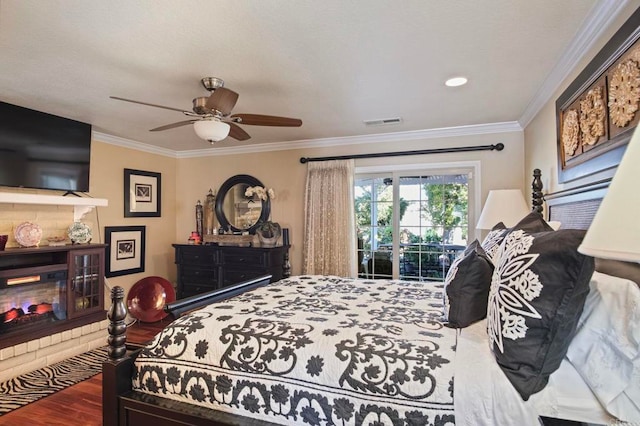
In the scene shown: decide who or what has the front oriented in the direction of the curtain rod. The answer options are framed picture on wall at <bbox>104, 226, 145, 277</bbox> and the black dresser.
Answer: the framed picture on wall

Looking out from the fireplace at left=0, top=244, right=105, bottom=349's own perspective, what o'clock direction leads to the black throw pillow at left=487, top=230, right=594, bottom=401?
The black throw pillow is roughly at 1 o'clock from the fireplace.

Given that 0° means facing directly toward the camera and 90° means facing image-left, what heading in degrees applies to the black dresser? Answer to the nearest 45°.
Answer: approximately 45°

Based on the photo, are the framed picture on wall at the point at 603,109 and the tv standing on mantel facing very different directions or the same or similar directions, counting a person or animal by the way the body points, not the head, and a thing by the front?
very different directions

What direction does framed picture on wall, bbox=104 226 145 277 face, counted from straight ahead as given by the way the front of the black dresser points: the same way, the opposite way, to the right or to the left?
to the left

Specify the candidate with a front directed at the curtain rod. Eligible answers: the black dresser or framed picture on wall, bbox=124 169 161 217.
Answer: the framed picture on wall

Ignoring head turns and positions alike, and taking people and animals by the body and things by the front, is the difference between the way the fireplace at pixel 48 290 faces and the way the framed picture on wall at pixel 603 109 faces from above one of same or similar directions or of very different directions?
very different directions

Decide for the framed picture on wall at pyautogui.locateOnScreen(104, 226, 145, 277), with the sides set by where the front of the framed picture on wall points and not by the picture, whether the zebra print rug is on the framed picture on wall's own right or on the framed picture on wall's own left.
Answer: on the framed picture on wall's own right

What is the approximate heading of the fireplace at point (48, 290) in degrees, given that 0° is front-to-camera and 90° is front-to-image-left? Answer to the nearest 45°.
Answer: approximately 315°

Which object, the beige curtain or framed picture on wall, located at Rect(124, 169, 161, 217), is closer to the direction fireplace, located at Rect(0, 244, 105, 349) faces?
the beige curtain

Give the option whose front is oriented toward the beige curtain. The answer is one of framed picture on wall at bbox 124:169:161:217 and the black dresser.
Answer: the framed picture on wall

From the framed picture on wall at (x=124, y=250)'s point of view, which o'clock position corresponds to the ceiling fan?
The ceiling fan is roughly at 1 o'clock from the framed picture on wall.

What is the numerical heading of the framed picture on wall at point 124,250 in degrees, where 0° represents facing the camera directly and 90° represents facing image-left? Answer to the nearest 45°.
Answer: approximately 315°
